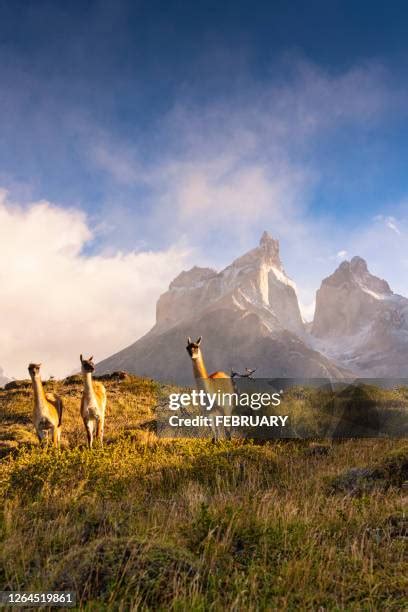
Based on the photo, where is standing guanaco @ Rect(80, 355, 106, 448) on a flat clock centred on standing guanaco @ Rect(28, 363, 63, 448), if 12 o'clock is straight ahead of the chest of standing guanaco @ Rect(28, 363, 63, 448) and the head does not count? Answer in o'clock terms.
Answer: standing guanaco @ Rect(80, 355, 106, 448) is roughly at 8 o'clock from standing guanaco @ Rect(28, 363, 63, 448).

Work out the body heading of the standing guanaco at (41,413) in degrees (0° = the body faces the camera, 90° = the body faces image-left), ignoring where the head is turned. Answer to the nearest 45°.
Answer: approximately 45°
